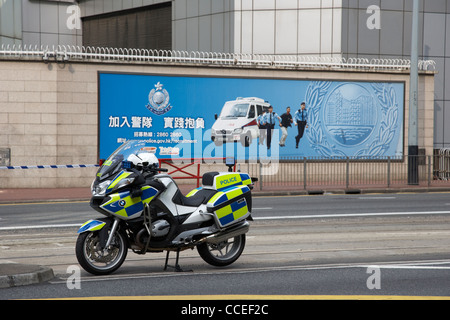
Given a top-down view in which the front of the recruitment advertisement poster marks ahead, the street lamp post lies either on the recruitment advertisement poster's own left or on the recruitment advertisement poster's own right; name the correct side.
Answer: on the recruitment advertisement poster's own left

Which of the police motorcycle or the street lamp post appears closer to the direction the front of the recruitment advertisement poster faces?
the police motorcycle

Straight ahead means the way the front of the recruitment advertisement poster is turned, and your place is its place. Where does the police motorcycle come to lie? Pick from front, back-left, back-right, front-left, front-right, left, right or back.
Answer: front

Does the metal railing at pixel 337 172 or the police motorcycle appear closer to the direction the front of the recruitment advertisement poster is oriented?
the police motorcycle

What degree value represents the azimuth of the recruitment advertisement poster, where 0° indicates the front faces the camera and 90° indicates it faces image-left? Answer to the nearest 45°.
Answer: approximately 0°

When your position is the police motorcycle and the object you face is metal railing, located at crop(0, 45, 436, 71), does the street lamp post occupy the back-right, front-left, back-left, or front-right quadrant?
front-right
